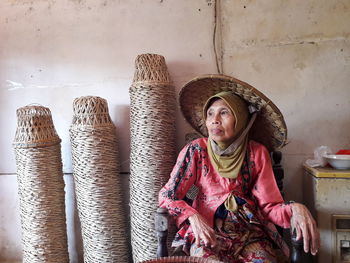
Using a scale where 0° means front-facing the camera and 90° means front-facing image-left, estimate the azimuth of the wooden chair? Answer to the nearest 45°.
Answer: approximately 0°

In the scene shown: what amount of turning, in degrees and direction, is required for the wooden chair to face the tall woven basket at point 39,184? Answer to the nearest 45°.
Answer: approximately 90° to its right

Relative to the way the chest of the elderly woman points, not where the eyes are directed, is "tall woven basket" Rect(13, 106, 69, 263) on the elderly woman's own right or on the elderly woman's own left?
on the elderly woman's own right

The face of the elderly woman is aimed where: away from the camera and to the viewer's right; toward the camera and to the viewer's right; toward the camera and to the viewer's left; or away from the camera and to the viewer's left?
toward the camera and to the viewer's left

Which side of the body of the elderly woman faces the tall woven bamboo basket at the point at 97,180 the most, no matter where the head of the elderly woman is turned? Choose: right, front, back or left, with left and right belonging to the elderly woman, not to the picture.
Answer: right
